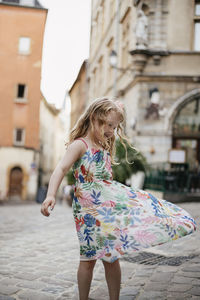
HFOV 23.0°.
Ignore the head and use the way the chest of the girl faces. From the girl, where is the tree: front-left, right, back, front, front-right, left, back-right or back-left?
back-left

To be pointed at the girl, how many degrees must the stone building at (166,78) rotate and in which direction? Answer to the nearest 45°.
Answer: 0° — it already faces them

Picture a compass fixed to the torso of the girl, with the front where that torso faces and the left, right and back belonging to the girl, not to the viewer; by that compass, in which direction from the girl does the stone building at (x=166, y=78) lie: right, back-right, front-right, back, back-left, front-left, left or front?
back-left

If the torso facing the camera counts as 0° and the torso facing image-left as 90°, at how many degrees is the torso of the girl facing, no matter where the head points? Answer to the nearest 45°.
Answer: approximately 315°

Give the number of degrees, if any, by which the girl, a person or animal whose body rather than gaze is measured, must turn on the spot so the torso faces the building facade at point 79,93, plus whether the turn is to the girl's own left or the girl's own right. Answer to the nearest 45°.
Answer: approximately 135° to the girl's own left
